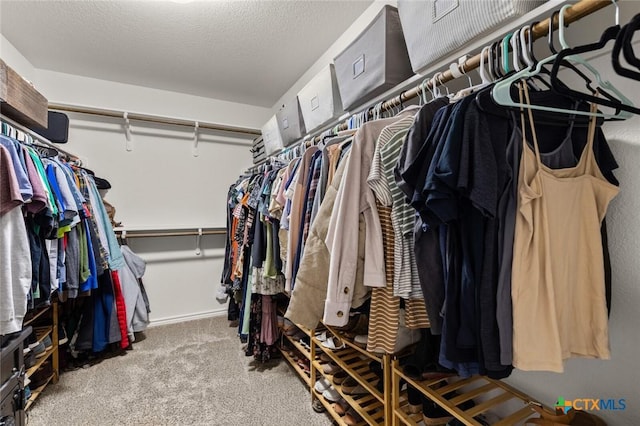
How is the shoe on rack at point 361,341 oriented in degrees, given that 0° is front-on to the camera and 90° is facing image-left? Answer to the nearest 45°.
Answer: approximately 90°

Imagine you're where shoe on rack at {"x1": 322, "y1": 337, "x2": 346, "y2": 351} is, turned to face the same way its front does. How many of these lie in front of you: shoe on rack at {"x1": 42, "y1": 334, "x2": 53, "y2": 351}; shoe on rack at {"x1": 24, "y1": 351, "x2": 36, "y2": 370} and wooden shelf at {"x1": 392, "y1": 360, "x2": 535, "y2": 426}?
2

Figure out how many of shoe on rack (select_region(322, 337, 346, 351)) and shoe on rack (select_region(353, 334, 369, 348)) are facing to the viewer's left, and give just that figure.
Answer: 2

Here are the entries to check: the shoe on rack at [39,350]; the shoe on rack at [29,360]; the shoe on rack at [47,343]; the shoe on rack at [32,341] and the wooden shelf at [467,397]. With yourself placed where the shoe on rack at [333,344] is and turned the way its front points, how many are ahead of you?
4

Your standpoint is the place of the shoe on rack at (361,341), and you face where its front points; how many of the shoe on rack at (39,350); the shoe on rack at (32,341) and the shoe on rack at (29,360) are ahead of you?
3

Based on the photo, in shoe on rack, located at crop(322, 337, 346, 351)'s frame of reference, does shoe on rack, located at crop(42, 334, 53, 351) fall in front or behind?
in front

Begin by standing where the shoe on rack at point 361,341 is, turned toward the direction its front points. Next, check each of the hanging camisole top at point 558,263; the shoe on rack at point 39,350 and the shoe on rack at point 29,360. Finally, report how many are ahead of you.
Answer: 2

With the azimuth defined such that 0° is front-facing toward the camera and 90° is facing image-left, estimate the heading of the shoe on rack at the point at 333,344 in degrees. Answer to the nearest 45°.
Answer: approximately 90°
